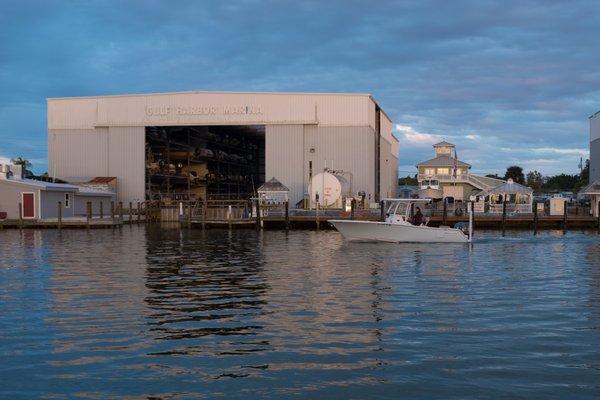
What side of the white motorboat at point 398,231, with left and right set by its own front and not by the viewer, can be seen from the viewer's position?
left
